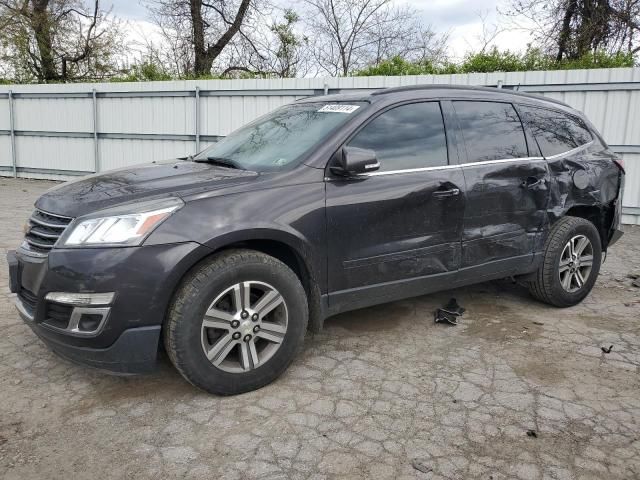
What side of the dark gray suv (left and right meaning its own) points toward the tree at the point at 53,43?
right

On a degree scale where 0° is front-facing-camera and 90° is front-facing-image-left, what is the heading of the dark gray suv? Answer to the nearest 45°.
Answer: approximately 45°
